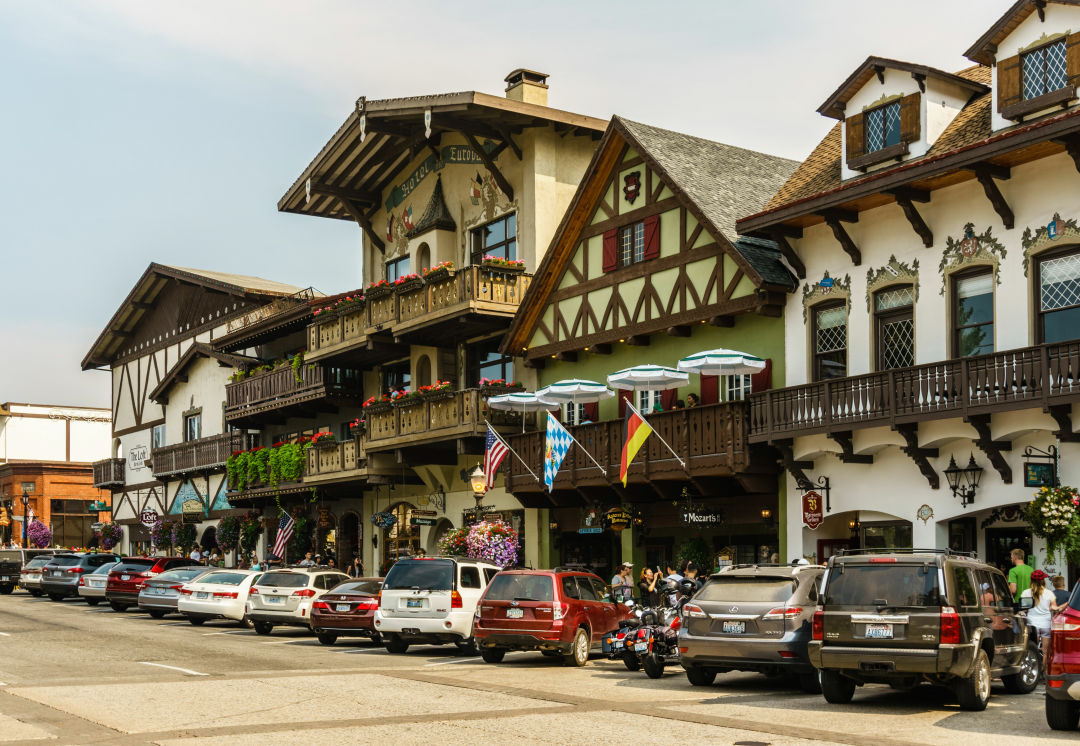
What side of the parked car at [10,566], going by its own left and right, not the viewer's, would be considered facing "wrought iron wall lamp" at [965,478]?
right

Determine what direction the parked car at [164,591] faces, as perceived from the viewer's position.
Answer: facing away from the viewer and to the right of the viewer

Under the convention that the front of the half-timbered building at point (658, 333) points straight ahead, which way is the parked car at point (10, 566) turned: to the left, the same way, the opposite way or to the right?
the opposite way

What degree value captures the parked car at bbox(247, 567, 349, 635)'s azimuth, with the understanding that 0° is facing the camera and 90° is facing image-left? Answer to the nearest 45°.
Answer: approximately 225°

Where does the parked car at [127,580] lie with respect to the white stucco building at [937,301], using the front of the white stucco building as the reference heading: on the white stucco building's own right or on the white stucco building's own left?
on the white stucco building's own right

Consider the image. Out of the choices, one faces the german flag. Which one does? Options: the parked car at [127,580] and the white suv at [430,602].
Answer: the white suv

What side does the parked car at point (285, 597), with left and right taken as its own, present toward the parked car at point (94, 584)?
left

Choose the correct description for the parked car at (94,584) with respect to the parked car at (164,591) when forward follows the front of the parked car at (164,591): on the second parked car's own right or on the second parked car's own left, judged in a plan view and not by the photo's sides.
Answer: on the second parked car's own left

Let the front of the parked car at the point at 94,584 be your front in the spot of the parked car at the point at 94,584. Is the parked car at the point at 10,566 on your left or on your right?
on your left
